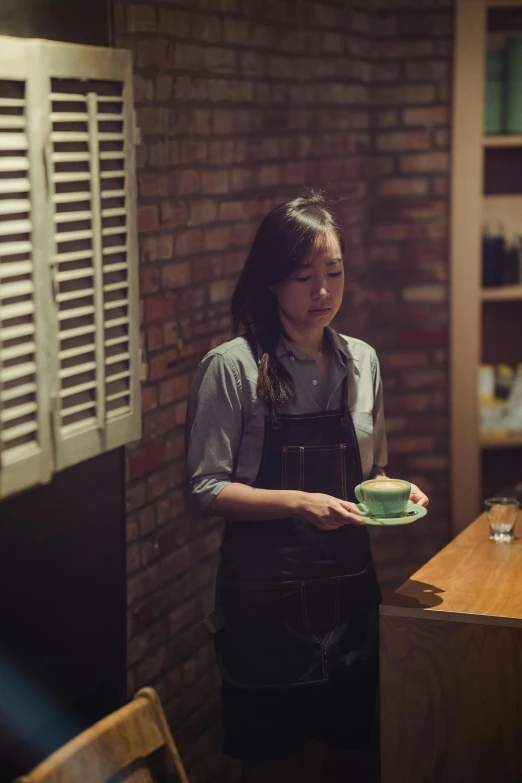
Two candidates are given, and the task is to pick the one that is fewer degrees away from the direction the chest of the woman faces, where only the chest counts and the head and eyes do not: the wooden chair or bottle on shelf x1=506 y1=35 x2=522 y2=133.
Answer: the wooden chair

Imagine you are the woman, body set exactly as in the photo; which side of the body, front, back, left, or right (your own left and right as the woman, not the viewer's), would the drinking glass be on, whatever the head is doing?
left

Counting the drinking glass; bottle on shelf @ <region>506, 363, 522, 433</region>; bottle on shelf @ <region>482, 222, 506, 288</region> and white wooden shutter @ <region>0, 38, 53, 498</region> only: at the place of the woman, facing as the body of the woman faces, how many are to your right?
1

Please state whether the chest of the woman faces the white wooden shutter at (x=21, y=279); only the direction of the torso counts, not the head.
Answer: no

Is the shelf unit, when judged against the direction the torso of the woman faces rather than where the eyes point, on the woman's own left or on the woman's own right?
on the woman's own left

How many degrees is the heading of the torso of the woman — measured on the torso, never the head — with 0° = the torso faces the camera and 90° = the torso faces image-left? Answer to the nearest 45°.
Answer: approximately 315°

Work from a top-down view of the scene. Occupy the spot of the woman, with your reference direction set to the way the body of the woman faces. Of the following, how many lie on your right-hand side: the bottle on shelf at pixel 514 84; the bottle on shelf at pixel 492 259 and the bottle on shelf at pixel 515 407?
0

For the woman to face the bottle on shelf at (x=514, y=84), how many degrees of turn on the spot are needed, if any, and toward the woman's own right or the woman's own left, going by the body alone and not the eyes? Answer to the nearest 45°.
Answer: approximately 90° to the woman's own left

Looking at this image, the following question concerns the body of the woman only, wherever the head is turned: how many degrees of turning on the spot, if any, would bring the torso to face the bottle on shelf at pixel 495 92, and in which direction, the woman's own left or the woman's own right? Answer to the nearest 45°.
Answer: approximately 135° to the woman's own left

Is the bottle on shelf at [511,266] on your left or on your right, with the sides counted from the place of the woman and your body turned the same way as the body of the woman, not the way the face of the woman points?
on your left

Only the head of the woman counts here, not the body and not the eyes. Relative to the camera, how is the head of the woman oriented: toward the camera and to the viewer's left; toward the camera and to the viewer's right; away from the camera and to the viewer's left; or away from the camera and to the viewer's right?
toward the camera and to the viewer's right

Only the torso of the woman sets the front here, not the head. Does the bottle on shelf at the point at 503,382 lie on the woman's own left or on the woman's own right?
on the woman's own left

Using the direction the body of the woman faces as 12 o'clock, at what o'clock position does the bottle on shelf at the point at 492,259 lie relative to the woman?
The bottle on shelf is roughly at 8 o'clock from the woman.

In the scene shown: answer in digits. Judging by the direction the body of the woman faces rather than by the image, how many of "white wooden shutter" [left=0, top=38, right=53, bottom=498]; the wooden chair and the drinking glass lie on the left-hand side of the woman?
1

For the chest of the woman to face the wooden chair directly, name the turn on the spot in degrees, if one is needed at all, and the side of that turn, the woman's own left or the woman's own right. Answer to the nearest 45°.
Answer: approximately 45° to the woman's own right
